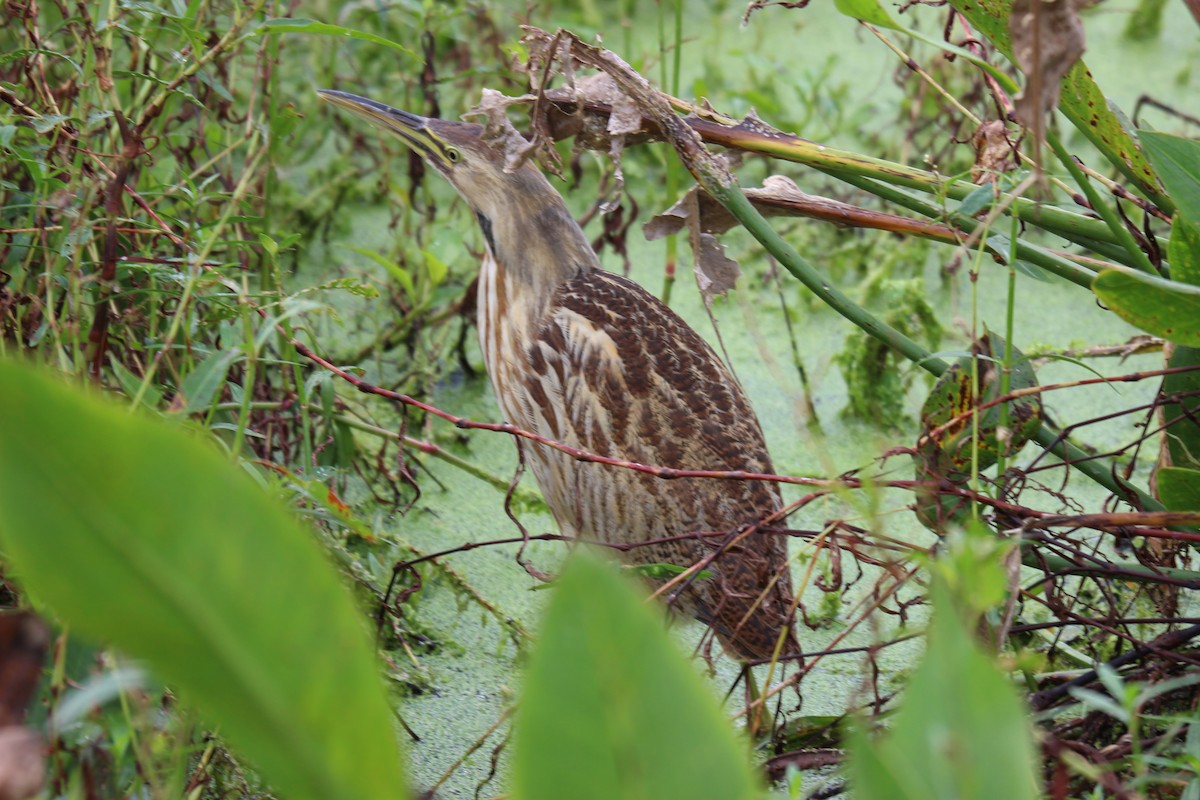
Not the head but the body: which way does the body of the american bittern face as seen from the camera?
to the viewer's left

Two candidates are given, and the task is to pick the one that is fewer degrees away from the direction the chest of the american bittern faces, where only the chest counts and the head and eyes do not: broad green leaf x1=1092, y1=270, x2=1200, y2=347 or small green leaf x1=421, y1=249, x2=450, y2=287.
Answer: the small green leaf

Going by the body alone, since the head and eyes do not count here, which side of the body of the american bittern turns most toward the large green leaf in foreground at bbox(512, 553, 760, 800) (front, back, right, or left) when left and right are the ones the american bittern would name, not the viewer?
left

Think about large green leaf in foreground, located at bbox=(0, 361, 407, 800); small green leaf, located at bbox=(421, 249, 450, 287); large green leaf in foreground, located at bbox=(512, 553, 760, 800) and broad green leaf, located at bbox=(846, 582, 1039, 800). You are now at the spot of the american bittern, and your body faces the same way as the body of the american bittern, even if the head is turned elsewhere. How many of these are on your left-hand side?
3

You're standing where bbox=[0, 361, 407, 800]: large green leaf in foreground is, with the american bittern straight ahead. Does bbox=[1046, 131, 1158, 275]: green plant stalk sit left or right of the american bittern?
right

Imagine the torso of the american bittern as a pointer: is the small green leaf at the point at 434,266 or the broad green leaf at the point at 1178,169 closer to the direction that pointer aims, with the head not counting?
the small green leaf

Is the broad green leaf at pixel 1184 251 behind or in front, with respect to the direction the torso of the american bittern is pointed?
behind

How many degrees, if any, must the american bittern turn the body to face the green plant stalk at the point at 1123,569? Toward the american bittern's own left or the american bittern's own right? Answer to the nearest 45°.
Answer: approximately 135° to the american bittern's own left

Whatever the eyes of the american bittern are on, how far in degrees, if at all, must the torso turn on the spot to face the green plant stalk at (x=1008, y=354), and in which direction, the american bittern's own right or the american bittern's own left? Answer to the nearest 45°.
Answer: approximately 135° to the american bittern's own left
